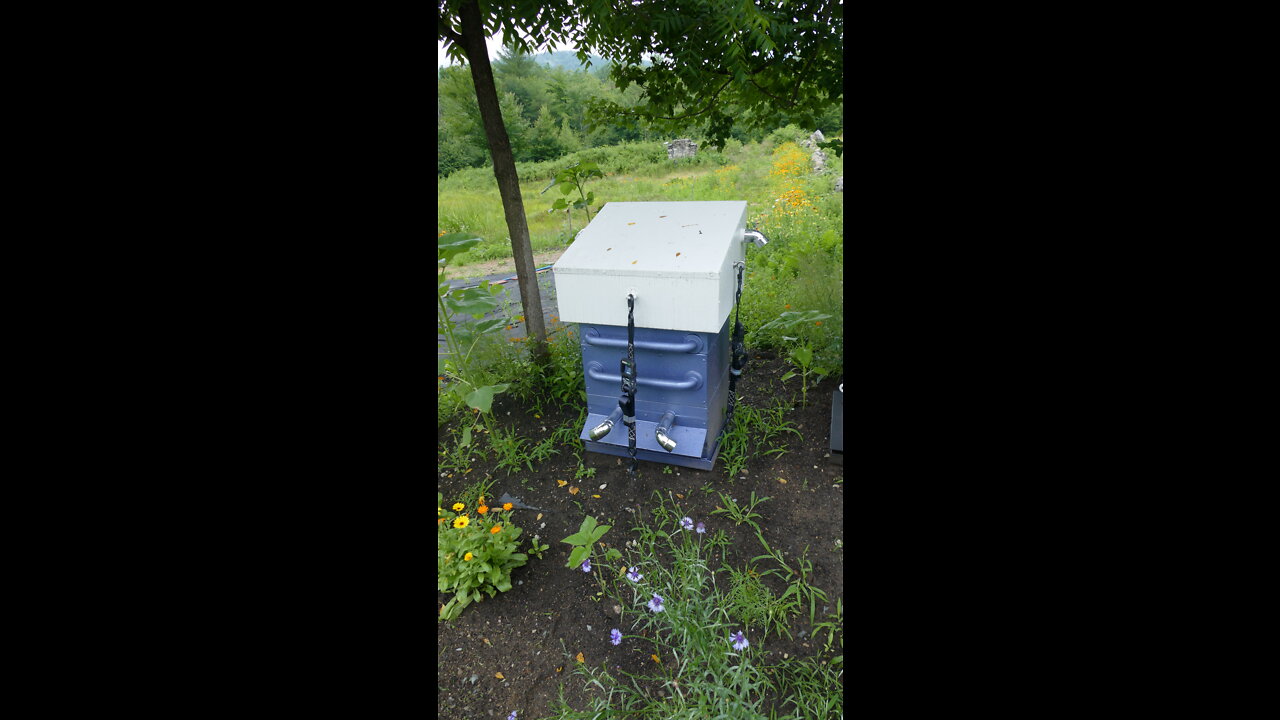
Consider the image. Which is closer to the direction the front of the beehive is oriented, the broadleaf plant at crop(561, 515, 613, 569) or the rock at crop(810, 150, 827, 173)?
the broadleaf plant

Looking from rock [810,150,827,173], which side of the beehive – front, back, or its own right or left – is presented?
back

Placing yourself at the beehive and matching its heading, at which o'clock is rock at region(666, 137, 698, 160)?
The rock is roughly at 6 o'clock from the beehive.

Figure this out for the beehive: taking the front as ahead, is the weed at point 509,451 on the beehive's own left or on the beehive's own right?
on the beehive's own right

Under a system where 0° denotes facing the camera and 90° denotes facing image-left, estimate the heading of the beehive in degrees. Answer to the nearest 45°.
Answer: approximately 0°

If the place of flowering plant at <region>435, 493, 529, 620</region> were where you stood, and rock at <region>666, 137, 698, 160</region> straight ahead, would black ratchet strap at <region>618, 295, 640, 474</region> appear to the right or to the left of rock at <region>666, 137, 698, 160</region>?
right

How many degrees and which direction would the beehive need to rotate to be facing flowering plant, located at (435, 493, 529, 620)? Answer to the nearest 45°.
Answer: approximately 45° to its right

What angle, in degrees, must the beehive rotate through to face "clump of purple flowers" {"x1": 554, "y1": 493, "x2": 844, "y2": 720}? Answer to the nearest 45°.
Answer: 0° — it already faces it
